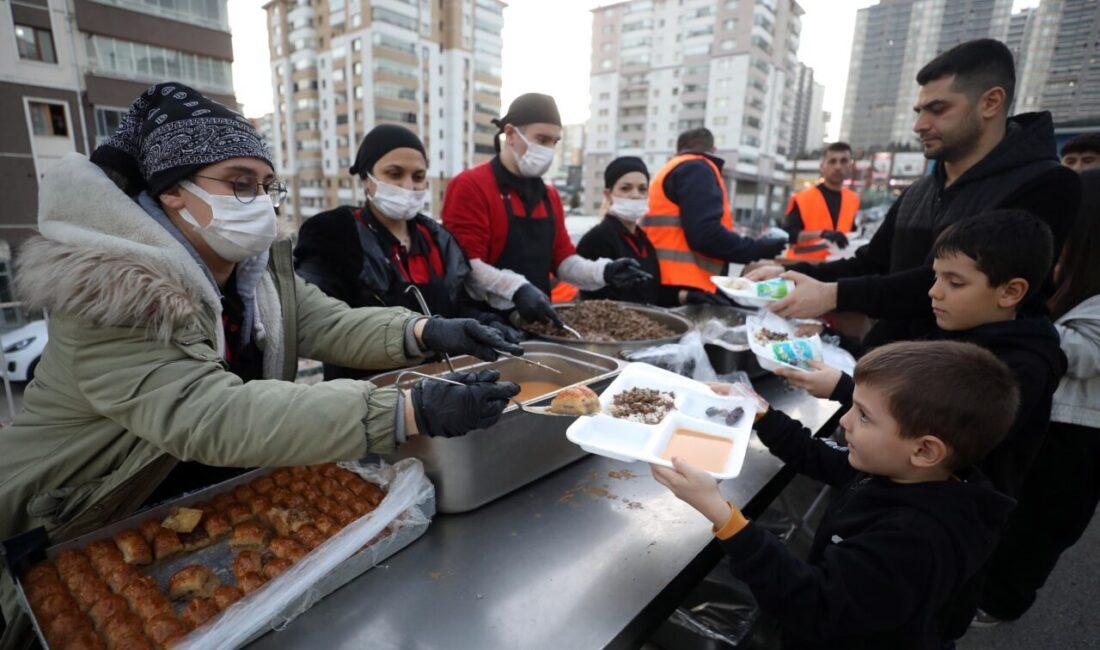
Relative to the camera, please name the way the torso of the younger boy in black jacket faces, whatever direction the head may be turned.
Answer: to the viewer's left

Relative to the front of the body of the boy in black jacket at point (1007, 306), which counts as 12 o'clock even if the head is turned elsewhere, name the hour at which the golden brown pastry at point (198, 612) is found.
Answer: The golden brown pastry is roughly at 10 o'clock from the boy in black jacket.

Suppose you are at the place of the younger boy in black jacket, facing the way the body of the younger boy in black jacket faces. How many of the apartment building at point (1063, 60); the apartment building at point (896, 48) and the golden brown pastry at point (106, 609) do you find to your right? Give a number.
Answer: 2

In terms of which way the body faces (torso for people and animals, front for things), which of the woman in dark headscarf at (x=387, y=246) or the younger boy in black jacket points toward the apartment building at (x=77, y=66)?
the younger boy in black jacket

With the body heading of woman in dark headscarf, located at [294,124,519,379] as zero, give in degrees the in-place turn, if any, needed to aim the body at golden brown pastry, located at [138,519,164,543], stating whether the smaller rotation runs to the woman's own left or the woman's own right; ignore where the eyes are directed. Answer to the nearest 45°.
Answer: approximately 45° to the woman's own right

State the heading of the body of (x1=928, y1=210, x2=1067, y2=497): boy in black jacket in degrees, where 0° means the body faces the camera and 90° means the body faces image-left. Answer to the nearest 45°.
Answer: approximately 90°

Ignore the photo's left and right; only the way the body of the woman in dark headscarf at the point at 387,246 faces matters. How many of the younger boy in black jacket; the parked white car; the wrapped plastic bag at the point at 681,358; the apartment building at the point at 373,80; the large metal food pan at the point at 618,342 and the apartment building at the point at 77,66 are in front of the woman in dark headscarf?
3

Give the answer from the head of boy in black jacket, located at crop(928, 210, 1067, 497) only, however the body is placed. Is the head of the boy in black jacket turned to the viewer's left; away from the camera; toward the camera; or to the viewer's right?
to the viewer's left

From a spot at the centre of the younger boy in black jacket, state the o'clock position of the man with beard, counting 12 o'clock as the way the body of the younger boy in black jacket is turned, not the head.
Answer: The man with beard is roughly at 3 o'clock from the younger boy in black jacket.

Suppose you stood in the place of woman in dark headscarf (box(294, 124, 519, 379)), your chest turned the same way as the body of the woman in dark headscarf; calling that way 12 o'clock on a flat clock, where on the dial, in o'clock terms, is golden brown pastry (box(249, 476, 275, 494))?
The golden brown pastry is roughly at 2 o'clock from the woman in dark headscarf.

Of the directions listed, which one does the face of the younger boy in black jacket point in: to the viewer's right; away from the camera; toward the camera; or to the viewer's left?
to the viewer's left
